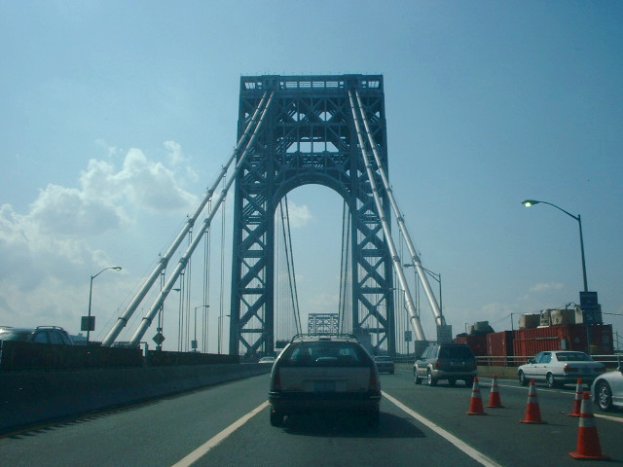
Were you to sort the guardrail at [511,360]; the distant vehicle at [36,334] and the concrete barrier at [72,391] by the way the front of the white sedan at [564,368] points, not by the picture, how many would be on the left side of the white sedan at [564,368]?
2

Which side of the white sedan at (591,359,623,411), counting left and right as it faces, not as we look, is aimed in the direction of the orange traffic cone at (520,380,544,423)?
left

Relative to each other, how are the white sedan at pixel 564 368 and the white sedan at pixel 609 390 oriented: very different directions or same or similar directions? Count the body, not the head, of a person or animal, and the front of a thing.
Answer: same or similar directions

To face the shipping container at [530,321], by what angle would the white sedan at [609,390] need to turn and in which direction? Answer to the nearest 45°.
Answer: approximately 45° to its right

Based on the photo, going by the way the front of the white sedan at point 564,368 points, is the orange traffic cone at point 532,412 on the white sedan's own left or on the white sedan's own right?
on the white sedan's own left

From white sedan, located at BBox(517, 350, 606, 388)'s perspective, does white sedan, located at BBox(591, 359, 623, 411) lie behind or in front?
behind

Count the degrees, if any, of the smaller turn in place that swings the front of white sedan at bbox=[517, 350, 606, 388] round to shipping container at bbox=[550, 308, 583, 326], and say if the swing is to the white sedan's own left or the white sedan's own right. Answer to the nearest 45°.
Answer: approximately 45° to the white sedan's own right

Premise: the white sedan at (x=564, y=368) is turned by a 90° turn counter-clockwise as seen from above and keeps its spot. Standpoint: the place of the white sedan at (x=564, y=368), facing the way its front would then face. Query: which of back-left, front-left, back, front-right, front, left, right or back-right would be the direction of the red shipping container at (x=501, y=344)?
back-right

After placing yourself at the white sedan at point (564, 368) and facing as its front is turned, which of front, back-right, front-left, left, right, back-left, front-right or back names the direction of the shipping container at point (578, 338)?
front-right

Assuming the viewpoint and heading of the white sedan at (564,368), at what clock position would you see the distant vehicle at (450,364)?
The distant vehicle is roughly at 10 o'clock from the white sedan.

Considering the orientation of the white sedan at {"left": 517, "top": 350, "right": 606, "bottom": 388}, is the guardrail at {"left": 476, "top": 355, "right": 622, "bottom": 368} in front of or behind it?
in front

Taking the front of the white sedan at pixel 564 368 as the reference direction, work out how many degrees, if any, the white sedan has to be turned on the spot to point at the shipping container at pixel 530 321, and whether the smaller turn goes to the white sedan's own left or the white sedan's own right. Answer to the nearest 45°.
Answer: approximately 45° to the white sedan's own right

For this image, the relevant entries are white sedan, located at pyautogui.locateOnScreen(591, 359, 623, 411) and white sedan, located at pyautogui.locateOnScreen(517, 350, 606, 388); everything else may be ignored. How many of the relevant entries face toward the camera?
0

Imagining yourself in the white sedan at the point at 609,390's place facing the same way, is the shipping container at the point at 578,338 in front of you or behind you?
in front

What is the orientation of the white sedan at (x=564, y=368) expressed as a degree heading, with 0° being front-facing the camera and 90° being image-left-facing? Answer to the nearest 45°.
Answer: approximately 135°

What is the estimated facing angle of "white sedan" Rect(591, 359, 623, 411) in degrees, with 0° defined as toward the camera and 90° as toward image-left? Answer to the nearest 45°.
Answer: approximately 135°
